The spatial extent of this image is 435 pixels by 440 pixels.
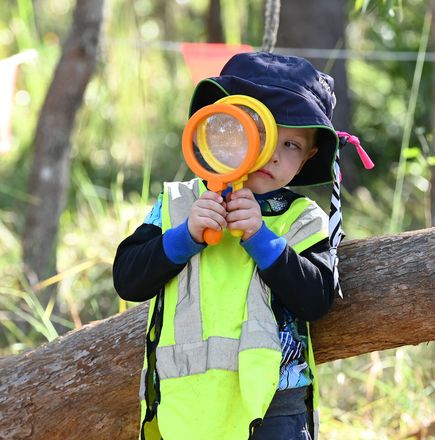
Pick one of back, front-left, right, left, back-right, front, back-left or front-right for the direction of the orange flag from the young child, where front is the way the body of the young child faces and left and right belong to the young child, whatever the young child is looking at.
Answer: back

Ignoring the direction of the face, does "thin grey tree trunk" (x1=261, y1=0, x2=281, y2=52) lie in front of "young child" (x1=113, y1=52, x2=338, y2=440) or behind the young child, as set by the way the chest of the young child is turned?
behind

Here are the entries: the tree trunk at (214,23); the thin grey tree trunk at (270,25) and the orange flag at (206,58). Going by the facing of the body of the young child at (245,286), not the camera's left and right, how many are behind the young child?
3

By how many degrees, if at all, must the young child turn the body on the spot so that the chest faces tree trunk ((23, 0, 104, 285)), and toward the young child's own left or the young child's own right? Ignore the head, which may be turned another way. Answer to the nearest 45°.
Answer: approximately 180°

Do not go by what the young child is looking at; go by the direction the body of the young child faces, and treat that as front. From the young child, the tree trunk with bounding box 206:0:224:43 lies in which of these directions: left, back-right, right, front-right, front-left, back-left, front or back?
back

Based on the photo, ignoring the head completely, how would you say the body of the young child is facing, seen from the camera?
toward the camera
